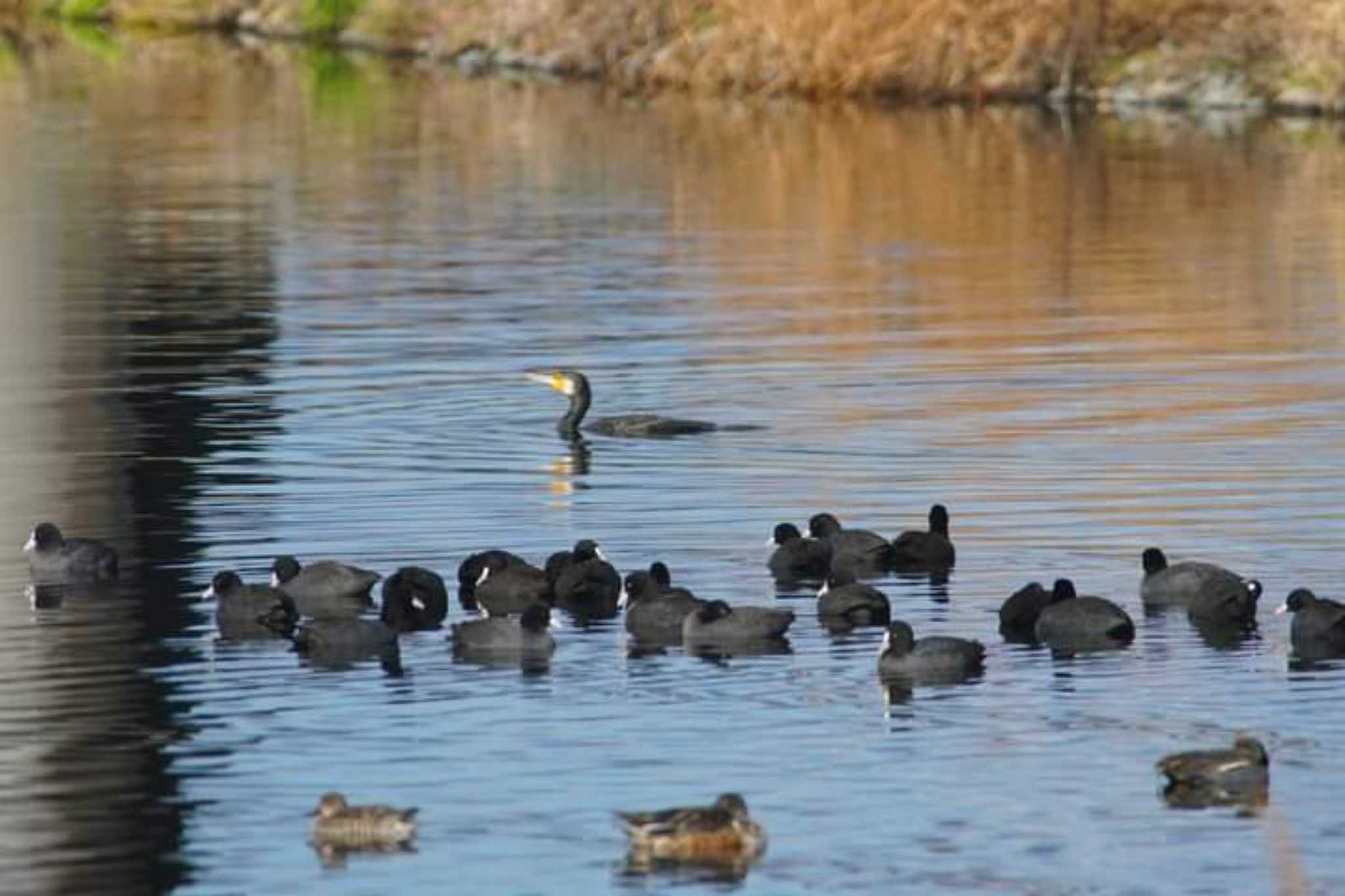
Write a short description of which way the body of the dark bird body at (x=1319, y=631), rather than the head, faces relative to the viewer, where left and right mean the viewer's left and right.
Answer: facing to the left of the viewer

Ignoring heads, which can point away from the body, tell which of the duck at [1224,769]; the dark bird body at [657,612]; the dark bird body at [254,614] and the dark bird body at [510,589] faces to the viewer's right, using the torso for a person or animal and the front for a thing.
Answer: the duck

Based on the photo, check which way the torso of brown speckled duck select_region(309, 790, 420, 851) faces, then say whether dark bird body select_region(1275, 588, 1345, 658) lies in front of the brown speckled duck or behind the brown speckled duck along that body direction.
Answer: behind

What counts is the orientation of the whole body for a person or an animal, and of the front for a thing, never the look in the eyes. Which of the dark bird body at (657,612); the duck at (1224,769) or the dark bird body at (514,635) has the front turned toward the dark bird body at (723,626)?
the dark bird body at (514,635)

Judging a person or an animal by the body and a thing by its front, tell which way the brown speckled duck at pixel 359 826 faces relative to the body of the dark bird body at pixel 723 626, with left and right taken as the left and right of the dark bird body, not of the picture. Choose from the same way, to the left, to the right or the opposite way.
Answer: the same way

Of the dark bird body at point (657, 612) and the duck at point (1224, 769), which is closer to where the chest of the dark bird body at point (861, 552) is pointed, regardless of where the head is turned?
the dark bird body

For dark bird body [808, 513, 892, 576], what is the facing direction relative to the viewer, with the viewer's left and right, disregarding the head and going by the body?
facing to the left of the viewer

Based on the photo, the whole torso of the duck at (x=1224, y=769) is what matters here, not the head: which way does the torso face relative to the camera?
to the viewer's right

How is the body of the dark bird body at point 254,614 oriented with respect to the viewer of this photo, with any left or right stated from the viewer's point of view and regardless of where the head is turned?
facing to the left of the viewer

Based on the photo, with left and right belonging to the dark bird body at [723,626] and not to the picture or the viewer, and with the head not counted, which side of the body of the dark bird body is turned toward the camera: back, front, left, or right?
left

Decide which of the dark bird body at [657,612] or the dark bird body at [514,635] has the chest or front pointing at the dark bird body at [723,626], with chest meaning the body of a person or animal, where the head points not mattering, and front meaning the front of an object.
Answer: the dark bird body at [514,635]

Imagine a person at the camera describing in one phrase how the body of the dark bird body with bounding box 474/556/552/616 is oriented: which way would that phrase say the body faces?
to the viewer's left

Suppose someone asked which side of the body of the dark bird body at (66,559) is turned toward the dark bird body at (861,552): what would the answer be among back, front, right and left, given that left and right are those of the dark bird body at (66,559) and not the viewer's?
back

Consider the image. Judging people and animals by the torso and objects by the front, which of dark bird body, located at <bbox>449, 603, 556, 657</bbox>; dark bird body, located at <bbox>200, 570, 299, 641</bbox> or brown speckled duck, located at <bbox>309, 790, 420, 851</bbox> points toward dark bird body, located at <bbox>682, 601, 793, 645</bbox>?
dark bird body, located at <bbox>449, 603, 556, 657</bbox>
